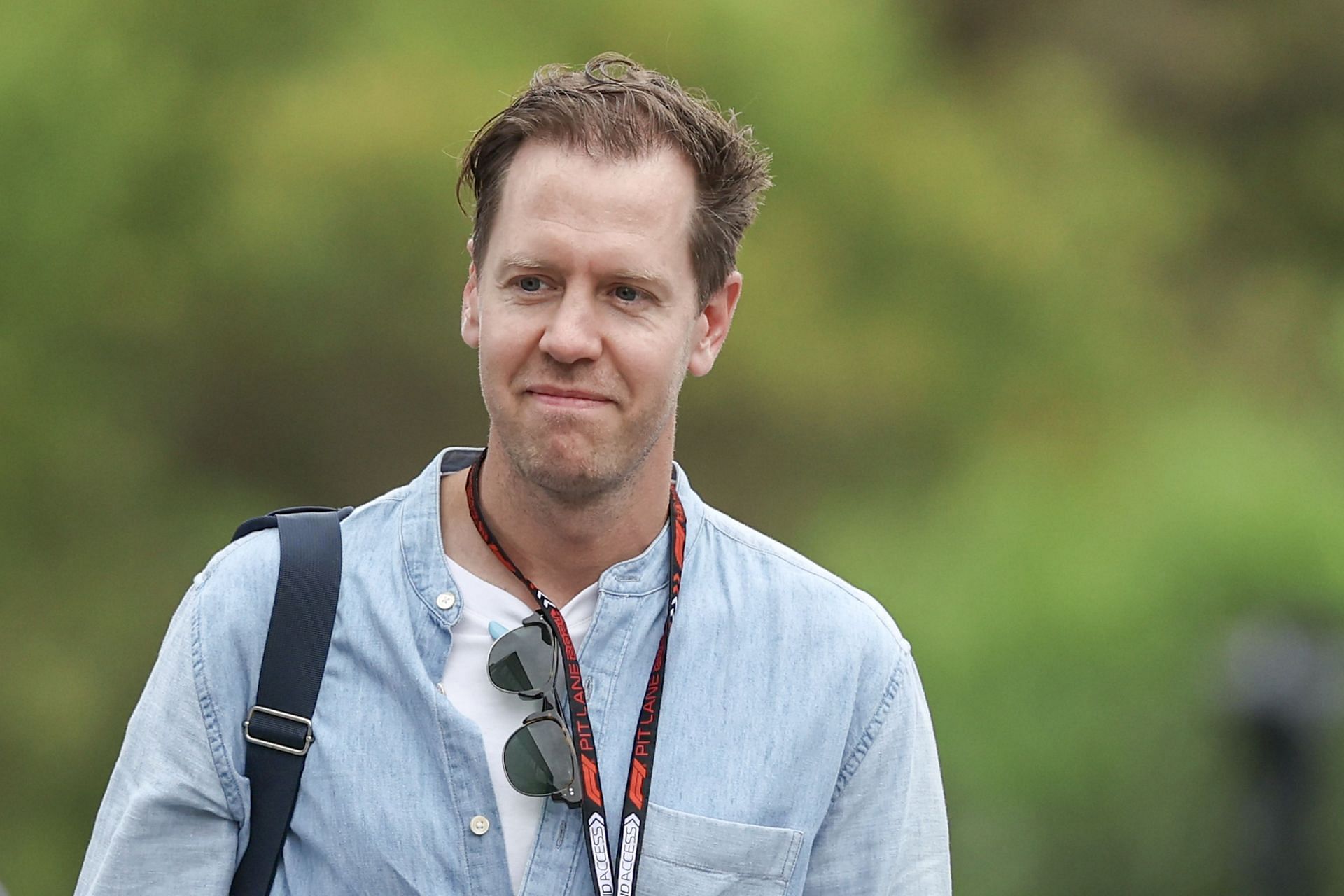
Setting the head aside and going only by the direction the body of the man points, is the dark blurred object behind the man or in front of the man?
behind

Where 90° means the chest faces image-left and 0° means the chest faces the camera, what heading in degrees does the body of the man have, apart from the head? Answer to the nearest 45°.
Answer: approximately 0°
